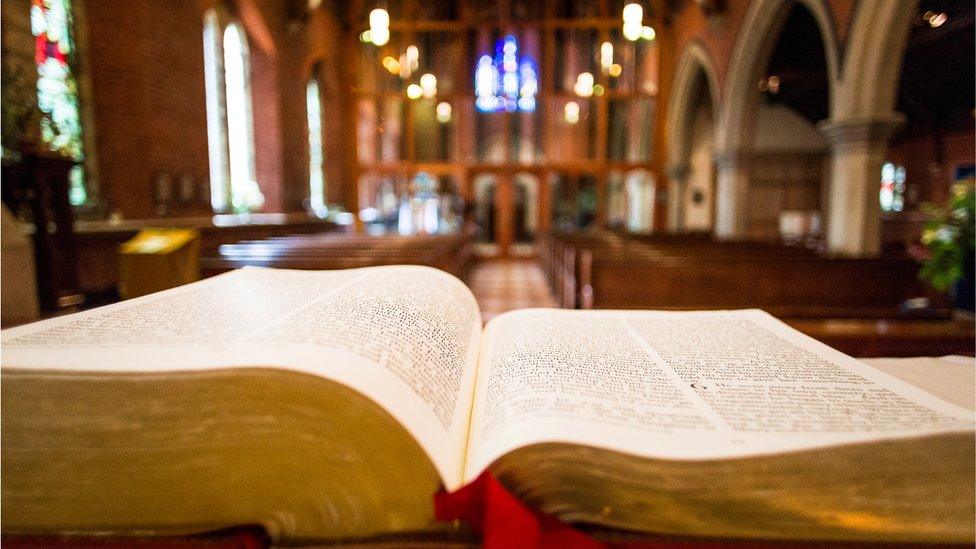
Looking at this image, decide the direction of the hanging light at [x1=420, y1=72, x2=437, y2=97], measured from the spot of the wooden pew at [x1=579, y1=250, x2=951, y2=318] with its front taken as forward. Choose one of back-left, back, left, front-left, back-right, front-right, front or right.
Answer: back-right

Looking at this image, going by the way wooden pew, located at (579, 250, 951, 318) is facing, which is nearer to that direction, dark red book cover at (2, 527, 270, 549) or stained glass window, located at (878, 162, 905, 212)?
the dark red book cover

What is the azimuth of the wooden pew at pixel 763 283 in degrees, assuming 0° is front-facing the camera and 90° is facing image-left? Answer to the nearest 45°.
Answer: approximately 0°

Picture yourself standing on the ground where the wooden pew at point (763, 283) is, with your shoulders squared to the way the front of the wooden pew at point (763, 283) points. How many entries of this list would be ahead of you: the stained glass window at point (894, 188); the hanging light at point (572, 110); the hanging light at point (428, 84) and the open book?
1

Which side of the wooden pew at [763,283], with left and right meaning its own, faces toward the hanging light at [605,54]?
back

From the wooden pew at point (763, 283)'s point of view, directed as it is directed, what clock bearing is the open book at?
The open book is roughly at 12 o'clock from the wooden pew.

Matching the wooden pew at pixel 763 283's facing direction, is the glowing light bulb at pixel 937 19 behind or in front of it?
behind

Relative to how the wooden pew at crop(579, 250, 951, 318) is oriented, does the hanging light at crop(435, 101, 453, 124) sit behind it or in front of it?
behind
